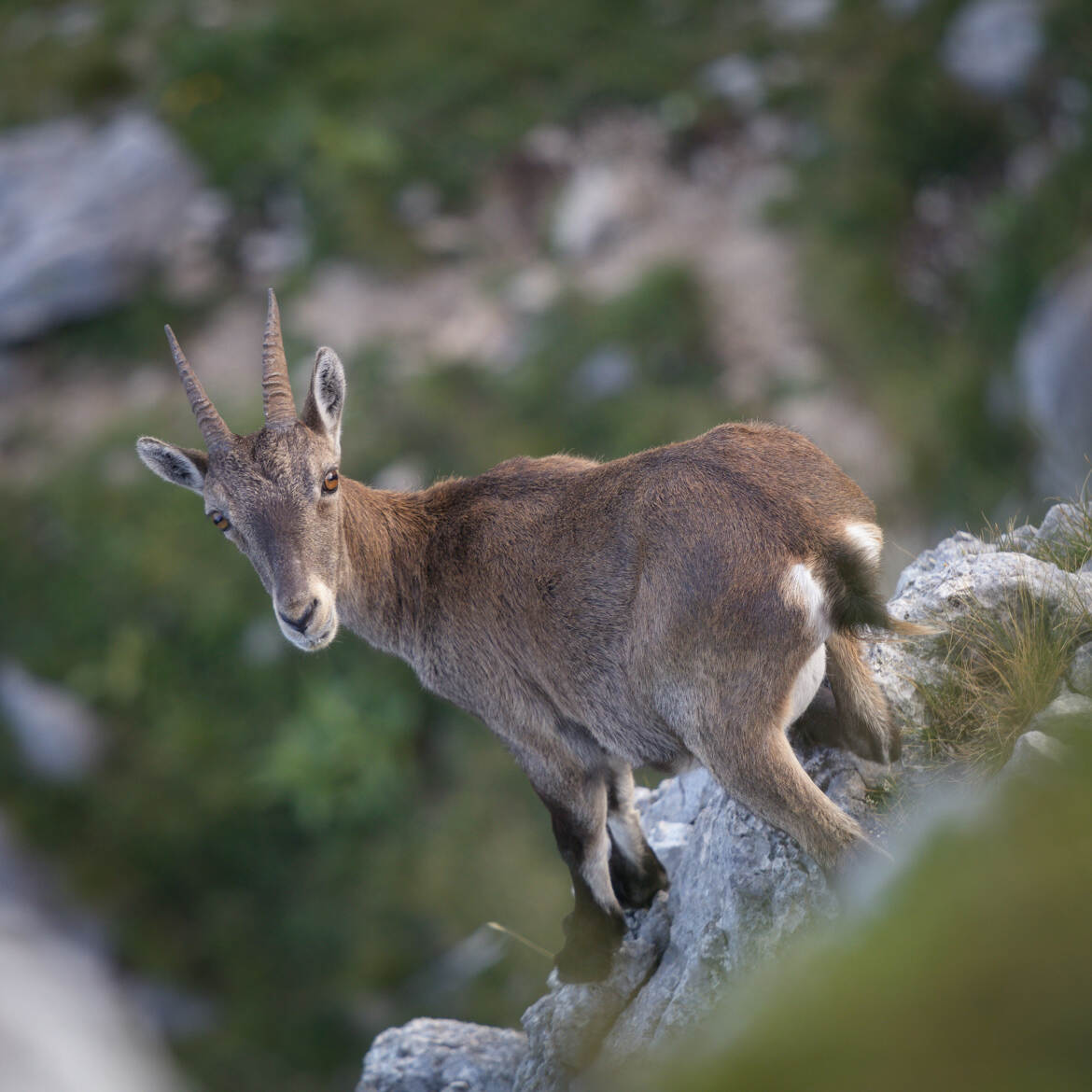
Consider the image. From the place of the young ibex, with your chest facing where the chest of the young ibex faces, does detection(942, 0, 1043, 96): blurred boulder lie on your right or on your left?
on your right

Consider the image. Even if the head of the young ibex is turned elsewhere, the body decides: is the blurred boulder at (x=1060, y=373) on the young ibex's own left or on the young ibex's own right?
on the young ibex's own right

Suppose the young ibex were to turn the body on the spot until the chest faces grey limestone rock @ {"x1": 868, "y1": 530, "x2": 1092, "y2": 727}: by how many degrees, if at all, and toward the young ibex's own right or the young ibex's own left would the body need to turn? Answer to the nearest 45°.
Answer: approximately 135° to the young ibex's own right

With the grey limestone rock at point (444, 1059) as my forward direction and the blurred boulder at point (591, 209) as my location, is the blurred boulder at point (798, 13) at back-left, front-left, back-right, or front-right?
back-left

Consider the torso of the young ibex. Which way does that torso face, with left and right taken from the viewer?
facing away from the viewer and to the left of the viewer
